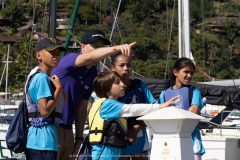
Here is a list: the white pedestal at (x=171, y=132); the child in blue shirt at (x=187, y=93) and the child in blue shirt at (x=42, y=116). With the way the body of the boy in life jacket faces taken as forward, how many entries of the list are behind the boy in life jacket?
1

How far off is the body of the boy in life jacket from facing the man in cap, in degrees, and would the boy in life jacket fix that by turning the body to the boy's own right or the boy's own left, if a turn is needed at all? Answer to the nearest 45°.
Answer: approximately 135° to the boy's own left

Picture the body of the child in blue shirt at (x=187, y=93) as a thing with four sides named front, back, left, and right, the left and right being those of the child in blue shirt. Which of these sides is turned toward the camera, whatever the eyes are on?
front

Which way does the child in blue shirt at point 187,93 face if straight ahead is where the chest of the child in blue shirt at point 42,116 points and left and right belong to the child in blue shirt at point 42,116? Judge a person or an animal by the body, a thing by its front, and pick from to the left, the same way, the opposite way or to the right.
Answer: to the right

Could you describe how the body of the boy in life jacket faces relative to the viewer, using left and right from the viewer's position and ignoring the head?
facing to the right of the viewer

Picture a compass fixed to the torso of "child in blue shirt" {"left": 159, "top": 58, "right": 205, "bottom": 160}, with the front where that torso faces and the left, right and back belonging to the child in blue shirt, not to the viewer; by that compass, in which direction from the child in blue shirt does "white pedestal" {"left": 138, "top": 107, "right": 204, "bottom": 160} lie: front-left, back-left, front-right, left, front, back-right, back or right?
front

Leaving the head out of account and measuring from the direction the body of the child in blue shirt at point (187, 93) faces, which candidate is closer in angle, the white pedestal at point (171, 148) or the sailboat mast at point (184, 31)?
the white pedestal

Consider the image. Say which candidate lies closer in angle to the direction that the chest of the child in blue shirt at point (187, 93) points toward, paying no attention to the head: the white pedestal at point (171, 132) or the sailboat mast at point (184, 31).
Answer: the white pedestal

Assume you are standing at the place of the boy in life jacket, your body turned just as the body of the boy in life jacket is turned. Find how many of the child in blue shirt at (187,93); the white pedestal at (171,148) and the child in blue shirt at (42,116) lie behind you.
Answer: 1

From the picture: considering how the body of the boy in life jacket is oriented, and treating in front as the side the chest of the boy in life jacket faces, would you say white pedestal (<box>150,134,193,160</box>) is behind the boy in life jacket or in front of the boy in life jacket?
in front

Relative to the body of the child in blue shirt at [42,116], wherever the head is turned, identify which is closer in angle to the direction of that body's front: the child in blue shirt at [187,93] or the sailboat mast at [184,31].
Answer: the child in blue shirt

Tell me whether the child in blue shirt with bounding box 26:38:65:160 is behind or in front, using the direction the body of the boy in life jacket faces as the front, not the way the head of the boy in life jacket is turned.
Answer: behind

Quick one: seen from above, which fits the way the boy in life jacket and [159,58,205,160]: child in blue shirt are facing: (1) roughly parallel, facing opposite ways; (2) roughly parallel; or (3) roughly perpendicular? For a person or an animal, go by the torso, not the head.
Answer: roughly perpendicular
